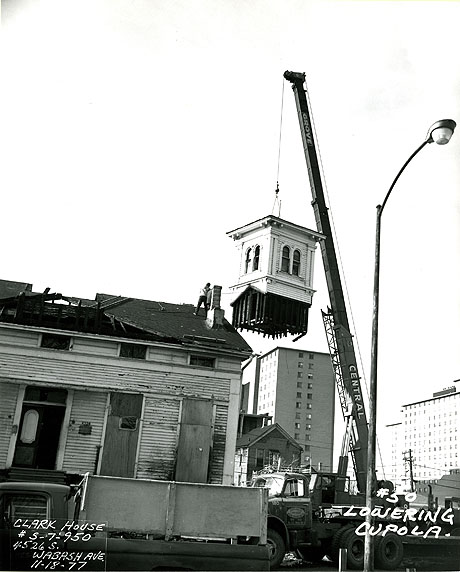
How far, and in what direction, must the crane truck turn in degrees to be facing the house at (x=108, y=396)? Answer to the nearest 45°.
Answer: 0° — it already faces it

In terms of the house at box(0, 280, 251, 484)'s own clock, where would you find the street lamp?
The street lamp is roughly at 11 o'clock from the house.

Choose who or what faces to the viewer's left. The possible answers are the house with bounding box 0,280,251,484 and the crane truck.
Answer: the crane truck

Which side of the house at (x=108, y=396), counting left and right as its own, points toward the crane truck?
left

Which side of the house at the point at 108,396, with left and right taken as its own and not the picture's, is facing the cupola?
left

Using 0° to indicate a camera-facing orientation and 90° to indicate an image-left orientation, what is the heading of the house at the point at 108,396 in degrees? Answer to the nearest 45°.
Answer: approximately 0°

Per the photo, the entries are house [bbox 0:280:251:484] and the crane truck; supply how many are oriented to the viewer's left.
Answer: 1

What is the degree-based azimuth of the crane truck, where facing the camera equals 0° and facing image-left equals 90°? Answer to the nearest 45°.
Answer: approximately 90°

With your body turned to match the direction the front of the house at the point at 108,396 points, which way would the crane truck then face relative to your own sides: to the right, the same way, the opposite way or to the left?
to the right
